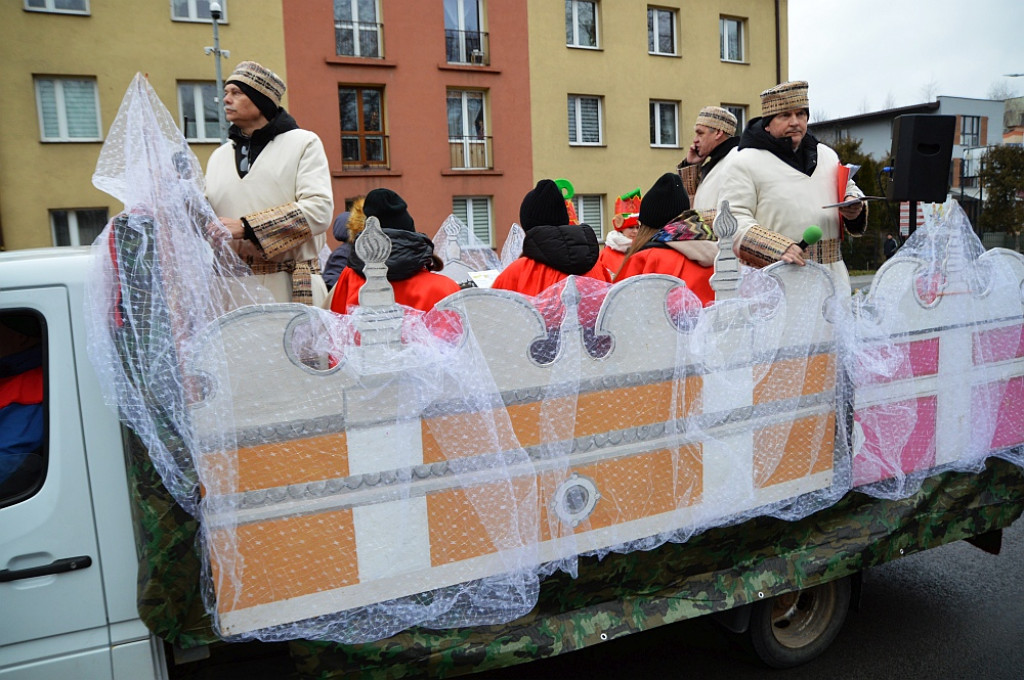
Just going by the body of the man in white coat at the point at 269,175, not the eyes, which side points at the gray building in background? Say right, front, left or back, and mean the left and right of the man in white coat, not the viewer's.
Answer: back

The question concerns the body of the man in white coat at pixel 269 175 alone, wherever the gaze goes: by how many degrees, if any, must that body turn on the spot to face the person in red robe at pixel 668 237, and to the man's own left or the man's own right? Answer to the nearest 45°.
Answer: approximately 135° to the man's own left

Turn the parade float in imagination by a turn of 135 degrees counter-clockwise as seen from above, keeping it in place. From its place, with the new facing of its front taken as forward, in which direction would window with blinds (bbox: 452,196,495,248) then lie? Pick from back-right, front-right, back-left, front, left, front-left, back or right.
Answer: left

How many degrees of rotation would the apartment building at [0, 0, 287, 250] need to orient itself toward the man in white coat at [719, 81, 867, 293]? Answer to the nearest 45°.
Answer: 0° — it already faces them

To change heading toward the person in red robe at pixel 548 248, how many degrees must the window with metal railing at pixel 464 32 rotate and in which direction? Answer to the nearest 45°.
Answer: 0° — it already faces them

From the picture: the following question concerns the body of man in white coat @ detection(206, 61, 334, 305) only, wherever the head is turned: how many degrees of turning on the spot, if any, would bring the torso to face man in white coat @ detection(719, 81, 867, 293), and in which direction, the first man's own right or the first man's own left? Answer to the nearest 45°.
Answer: approximately 135° to the first man's own left

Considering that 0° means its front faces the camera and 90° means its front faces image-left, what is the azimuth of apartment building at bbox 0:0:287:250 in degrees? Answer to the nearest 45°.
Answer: approximately 0°

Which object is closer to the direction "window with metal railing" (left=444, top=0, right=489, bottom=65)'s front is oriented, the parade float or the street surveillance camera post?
the parade float

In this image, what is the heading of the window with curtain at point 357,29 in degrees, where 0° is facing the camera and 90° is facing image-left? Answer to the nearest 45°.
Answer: approximately 0°
